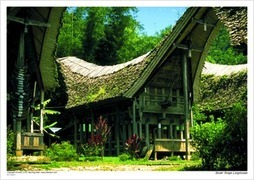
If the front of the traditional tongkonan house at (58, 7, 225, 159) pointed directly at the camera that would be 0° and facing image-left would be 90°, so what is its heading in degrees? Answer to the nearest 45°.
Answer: approximately 315°

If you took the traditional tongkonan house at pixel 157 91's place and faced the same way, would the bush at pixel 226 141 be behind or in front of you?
in front

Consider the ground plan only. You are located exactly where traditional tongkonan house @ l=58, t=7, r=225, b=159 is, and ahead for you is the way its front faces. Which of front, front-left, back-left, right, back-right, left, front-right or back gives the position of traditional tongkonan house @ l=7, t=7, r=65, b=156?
right

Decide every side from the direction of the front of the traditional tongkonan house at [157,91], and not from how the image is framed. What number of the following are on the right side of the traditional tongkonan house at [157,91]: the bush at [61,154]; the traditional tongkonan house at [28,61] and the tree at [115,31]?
2

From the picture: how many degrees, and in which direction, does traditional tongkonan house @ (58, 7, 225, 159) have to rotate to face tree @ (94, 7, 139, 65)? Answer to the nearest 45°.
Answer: approximately 135° to its left

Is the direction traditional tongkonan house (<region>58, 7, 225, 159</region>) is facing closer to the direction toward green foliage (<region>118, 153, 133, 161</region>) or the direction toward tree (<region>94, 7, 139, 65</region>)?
the green foliage

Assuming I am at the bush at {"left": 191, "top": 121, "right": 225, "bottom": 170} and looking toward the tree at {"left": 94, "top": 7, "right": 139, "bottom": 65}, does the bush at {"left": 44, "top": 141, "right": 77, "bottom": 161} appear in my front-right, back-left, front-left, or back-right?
front-left

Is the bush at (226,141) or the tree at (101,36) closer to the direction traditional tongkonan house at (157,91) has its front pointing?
the bush

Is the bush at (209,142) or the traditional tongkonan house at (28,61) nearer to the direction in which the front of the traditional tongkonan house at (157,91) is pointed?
the bush

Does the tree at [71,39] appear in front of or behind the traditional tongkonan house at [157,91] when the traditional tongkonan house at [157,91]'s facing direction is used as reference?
behind

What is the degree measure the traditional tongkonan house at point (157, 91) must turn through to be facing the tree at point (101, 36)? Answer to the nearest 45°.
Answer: approximately 135° to its left

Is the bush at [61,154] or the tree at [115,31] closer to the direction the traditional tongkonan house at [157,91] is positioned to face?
the bush
